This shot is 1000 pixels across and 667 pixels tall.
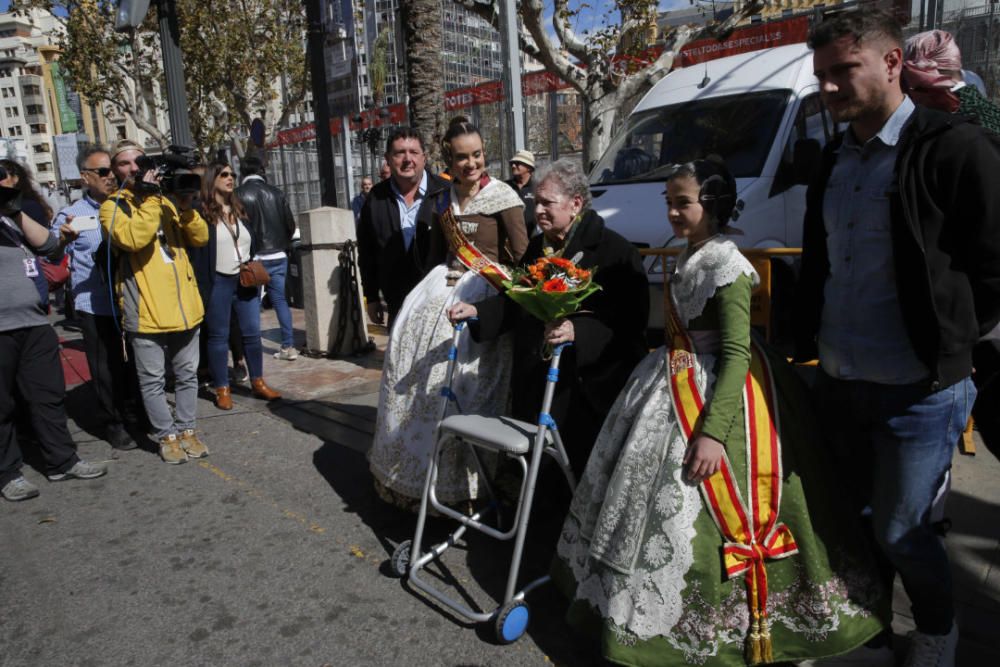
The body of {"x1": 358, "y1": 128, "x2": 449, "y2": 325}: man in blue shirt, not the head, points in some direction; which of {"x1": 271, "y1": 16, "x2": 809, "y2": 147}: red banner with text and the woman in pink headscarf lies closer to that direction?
the woman in pink headscarf

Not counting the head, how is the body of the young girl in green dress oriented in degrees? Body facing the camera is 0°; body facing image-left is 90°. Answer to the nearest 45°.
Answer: approximately 45°

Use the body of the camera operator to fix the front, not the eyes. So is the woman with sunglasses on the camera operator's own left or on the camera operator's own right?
on the camera operator's own left

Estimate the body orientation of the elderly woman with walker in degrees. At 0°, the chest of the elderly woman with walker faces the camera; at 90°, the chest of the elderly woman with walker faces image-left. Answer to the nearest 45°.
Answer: approximately 45°

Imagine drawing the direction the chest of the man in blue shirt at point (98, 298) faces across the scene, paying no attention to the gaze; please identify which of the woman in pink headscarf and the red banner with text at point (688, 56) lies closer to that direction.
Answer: the woman in pink headscarf

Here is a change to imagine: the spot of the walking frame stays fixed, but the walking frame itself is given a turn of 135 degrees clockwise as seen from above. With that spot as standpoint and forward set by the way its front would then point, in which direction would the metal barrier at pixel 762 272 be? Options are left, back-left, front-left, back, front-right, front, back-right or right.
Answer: front-right

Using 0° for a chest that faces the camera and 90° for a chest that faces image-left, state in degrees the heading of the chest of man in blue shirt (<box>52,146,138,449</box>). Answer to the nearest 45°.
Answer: approximately 315°

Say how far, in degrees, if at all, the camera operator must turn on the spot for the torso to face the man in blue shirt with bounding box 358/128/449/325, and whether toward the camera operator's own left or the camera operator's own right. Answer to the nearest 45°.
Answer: approximately 45° to the camera operator's own left
